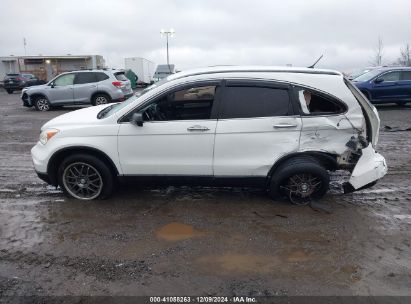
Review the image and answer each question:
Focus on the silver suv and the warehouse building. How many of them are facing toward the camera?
1

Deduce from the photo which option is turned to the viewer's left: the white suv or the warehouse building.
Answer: the white suv

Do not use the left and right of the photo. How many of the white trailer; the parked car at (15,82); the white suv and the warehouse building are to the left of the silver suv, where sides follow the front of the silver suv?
1

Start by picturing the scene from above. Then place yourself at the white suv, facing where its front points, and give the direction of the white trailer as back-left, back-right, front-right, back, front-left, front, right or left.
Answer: right

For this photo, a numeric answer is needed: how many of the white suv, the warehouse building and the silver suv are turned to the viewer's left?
2

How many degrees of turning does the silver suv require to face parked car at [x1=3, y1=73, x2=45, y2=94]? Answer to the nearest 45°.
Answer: approximately 90° to its right

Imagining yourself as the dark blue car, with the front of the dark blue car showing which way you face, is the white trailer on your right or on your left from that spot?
on your right

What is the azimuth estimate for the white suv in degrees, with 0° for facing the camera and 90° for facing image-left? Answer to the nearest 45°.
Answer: approximately 90°

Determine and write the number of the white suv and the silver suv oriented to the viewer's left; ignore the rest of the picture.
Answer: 2

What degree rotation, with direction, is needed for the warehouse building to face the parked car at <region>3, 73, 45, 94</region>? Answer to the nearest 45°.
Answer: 0° — it already faces it

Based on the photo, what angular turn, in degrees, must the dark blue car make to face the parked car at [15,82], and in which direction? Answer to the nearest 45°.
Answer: approximately 45° to its right

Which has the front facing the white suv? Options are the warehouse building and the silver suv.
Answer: the warehouse building

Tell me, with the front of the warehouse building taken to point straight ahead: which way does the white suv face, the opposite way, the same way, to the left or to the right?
to the right

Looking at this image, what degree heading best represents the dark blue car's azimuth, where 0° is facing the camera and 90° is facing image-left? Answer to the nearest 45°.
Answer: approximately 45°

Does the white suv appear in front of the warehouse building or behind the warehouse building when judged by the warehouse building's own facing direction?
in front

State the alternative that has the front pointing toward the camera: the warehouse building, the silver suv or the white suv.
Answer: the warehouse building
